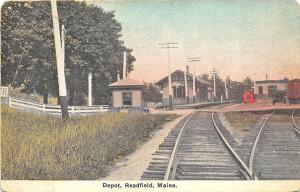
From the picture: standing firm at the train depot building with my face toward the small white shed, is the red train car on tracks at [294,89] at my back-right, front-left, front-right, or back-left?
back-left
